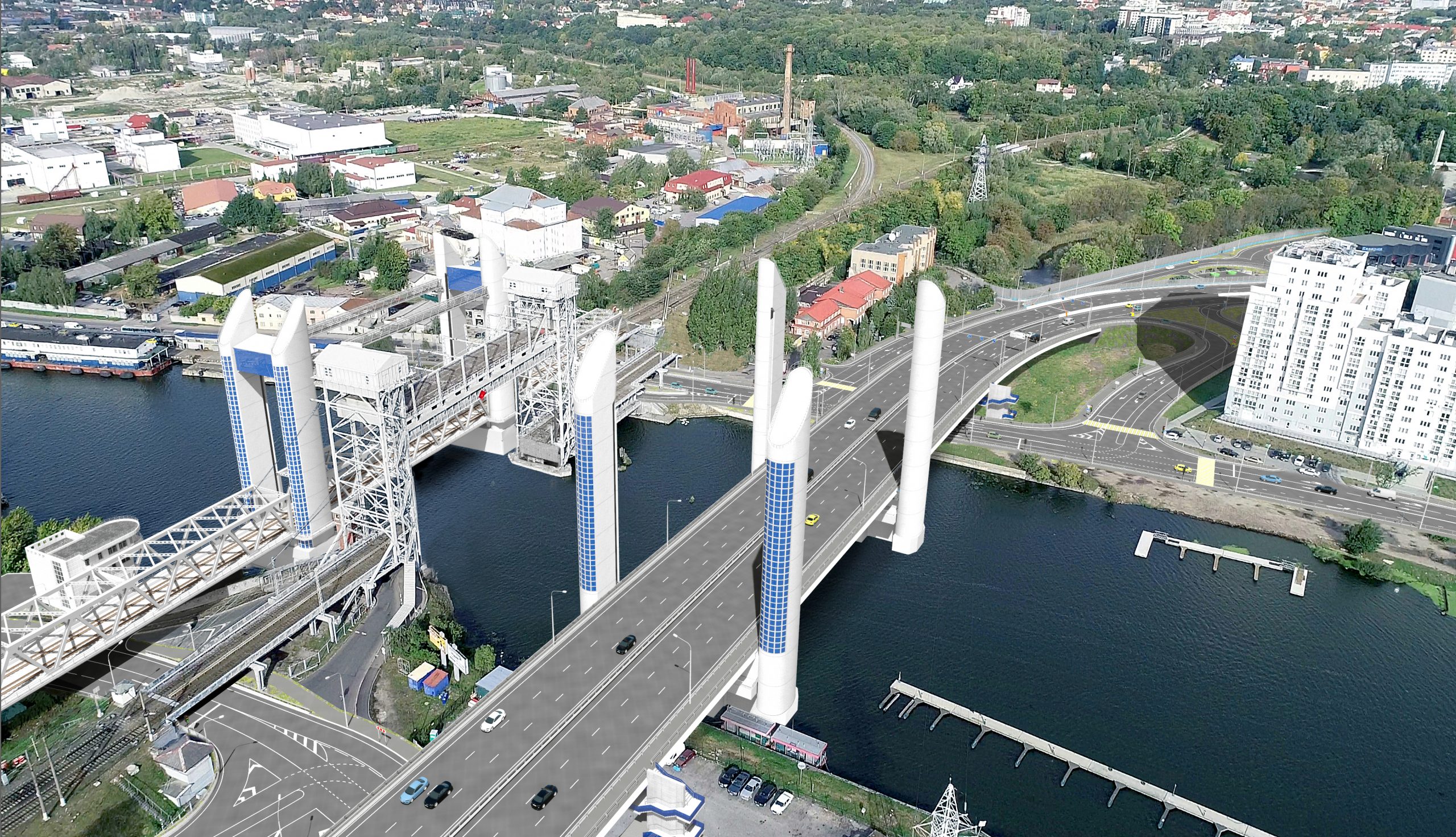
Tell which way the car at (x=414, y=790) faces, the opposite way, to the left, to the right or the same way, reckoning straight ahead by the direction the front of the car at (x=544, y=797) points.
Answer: the opposite way

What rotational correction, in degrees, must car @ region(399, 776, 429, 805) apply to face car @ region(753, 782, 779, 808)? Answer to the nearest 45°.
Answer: approximately 135° to its left

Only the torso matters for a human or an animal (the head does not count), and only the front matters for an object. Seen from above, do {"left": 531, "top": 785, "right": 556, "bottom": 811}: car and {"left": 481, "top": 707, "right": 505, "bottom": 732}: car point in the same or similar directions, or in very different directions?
very different directions

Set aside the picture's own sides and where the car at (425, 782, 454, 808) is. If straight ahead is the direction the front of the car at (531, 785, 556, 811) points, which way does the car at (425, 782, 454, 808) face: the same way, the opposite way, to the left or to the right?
the opposite way

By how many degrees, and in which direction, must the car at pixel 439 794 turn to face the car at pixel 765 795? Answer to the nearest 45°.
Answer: approximately 135° to its left

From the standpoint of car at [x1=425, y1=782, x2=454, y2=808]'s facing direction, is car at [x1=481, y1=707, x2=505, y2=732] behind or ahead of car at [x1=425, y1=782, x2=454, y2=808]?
behind

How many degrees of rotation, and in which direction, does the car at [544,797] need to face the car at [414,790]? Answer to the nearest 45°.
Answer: approximately 135° to its left

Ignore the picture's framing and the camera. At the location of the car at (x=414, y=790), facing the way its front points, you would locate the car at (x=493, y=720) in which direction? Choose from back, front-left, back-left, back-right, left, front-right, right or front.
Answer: back

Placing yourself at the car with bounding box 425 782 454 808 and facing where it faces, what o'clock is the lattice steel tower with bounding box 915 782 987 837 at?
The lattice steel tower is roughly at 8 o'clock from the car.

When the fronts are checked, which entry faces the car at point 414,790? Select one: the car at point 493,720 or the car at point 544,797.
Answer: the car at point 493,720

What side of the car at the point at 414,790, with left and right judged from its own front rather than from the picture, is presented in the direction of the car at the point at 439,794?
left

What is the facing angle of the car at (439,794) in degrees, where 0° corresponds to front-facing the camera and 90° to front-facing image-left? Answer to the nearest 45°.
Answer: approximately 45°

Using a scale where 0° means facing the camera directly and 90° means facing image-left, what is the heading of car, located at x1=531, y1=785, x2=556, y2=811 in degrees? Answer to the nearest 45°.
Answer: approximately 225°
